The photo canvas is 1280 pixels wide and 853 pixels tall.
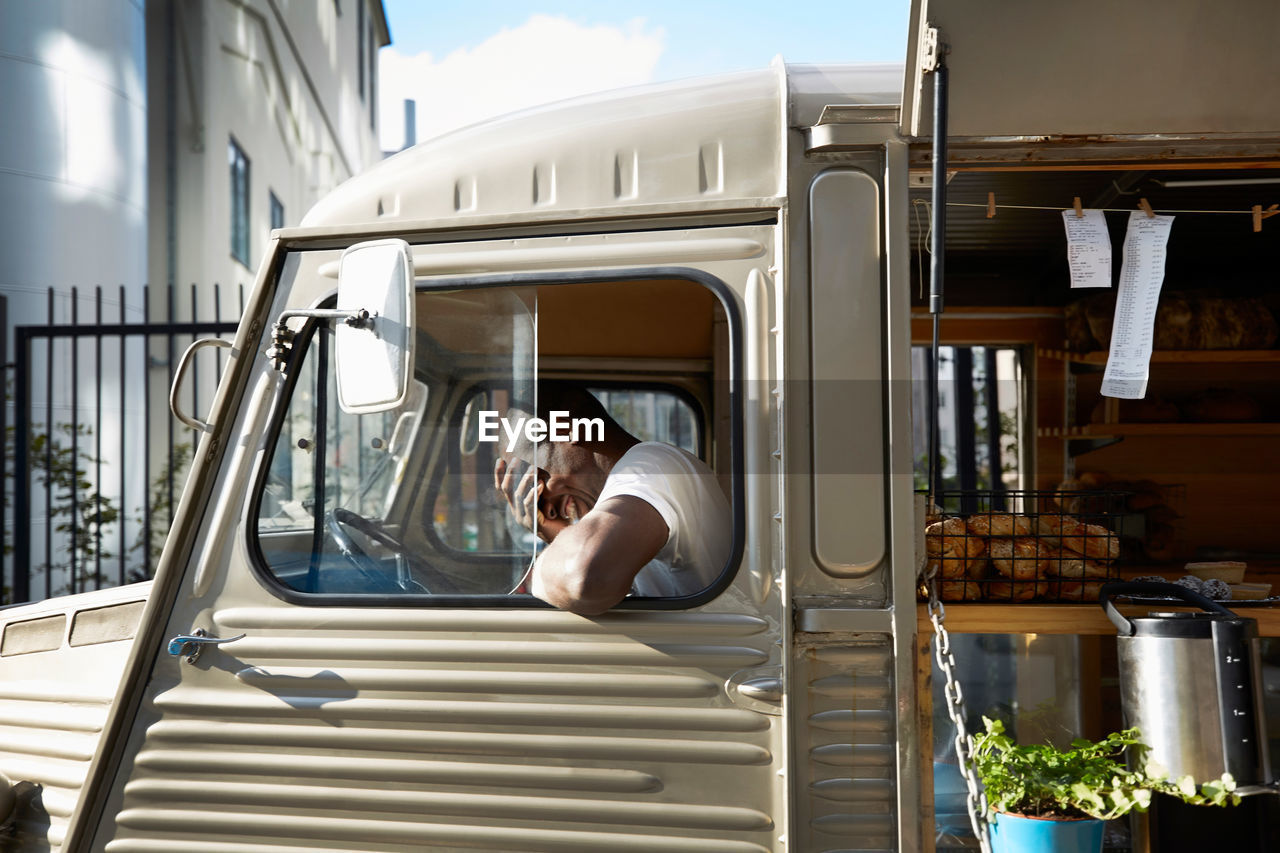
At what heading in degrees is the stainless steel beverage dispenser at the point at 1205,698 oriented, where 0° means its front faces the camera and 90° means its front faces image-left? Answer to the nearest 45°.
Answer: approximately 315°

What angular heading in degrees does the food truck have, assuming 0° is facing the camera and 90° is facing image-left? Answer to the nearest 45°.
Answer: approximately 90°

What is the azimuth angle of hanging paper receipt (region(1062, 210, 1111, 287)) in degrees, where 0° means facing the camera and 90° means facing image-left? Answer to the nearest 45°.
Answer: approximately 0°

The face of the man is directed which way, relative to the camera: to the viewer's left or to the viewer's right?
to the viewer's left

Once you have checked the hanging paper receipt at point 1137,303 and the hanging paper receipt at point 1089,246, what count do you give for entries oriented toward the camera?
2

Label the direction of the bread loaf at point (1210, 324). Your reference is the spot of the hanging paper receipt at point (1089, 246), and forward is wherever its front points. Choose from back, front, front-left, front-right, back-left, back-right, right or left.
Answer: back
